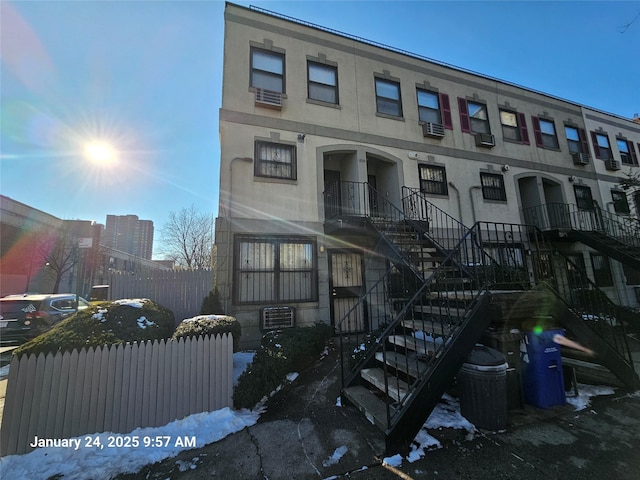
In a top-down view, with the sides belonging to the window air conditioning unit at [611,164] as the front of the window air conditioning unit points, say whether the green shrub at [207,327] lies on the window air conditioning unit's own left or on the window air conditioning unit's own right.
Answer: on the window air conditioning unit's own right

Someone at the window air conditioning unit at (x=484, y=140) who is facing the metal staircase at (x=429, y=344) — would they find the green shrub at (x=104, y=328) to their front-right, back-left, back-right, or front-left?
front-right

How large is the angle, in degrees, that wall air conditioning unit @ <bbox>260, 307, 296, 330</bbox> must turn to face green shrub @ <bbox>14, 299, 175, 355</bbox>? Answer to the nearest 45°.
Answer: approximately 45° to its right

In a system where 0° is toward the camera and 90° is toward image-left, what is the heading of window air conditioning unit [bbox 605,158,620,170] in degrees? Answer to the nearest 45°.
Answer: approximately 315°

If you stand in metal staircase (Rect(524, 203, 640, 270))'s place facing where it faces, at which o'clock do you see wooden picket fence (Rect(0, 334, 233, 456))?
The wooden picket fence is roughly at 2 o'clock from the metal staircase.

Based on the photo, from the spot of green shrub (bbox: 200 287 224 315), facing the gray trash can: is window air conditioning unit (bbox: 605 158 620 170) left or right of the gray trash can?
left

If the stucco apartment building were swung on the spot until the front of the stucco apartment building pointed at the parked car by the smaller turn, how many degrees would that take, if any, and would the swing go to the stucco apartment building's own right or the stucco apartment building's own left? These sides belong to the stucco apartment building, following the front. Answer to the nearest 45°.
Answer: approximately 90° to the stucco apartment building's own right

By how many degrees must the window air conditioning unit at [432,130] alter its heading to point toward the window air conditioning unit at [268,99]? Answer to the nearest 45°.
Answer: approximately 90° to its right

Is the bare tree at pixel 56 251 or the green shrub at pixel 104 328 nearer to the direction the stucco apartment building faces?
the green shrub

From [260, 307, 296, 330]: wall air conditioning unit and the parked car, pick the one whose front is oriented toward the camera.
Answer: the wall air conditioning unit

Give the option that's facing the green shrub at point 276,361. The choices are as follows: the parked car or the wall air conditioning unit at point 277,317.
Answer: the wall air conditioning unit

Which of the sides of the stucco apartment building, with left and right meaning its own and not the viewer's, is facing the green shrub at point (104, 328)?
right

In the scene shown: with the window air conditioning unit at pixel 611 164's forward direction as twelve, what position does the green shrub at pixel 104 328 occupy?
The green shrub is roughly at 2 o'clock from the window air conditioning unit.

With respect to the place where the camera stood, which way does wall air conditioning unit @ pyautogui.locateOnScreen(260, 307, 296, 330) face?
facing the viewer

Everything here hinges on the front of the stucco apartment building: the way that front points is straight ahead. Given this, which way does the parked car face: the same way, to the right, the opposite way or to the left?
the opposite way
